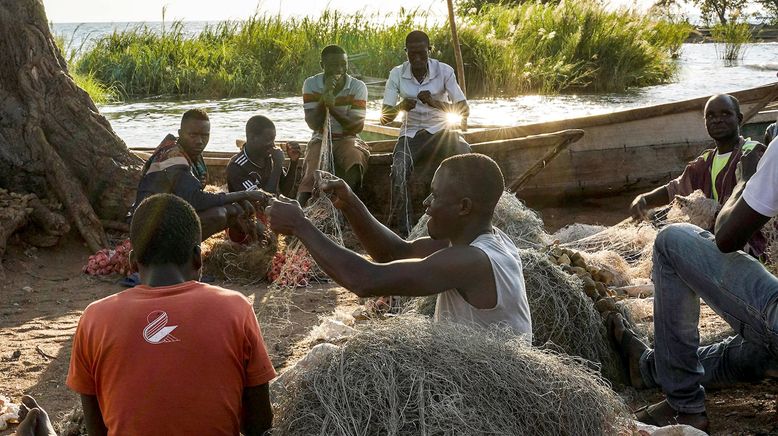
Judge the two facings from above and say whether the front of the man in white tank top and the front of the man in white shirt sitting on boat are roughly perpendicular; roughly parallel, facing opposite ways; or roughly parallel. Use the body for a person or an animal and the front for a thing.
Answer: roughly perpendicular

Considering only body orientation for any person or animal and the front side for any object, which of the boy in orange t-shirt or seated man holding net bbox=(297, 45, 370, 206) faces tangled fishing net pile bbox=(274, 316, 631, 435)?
the seated man holding net

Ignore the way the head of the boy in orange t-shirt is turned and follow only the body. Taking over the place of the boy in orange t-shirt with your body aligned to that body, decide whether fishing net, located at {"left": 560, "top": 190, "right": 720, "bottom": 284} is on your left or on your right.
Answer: on your right

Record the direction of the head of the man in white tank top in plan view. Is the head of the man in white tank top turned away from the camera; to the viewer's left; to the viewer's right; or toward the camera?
to the viewer's left

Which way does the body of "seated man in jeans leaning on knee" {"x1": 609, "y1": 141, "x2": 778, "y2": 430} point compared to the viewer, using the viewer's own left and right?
facing to the left of the viewer

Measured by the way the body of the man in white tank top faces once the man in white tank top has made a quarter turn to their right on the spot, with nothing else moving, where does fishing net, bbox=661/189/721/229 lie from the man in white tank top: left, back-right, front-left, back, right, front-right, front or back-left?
front-right

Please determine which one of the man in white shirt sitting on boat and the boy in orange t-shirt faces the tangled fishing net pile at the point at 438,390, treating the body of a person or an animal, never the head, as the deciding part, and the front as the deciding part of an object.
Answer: the man in white shirt sitting on boat

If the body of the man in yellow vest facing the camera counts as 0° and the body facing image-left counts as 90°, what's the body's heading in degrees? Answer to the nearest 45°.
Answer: approximately 45°

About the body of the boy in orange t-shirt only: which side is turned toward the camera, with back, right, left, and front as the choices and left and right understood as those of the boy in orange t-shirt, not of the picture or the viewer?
back
